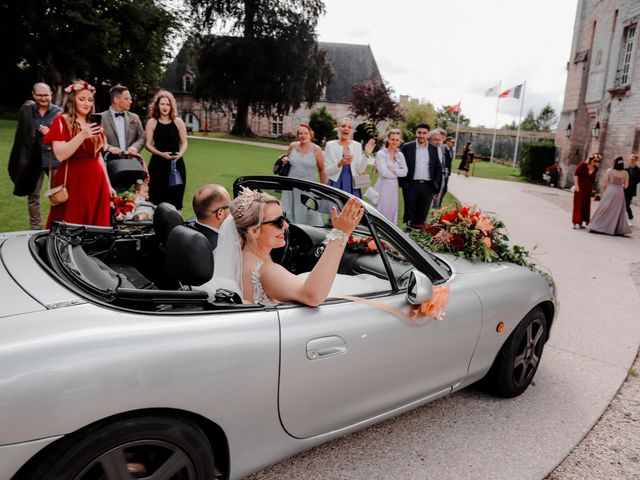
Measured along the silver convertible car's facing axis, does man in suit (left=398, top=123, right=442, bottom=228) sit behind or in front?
in front

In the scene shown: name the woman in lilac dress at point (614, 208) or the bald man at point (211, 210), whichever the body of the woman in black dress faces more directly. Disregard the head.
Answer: the bald man

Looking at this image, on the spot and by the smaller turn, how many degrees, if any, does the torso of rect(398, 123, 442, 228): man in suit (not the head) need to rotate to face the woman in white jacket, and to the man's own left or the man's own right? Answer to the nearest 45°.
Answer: approximately 45° to the man's own right

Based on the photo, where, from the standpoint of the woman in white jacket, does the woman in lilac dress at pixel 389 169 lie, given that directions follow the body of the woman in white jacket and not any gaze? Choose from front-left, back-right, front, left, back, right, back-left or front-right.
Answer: back-left

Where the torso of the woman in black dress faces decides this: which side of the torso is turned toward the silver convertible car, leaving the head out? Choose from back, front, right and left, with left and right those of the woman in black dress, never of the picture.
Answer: front

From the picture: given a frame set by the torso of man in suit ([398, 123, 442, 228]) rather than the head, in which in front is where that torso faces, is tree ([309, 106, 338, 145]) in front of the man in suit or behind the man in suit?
behind

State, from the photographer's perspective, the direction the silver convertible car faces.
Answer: facing away from the viewer and to the right of the viewer

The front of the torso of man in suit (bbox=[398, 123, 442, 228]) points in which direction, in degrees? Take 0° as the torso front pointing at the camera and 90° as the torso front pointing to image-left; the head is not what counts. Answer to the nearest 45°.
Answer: approximately 0°

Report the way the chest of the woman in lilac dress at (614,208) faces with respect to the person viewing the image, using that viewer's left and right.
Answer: facing away from the viewer

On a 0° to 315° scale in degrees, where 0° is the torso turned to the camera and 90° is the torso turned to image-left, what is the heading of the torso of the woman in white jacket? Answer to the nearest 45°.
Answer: approximately 0°
